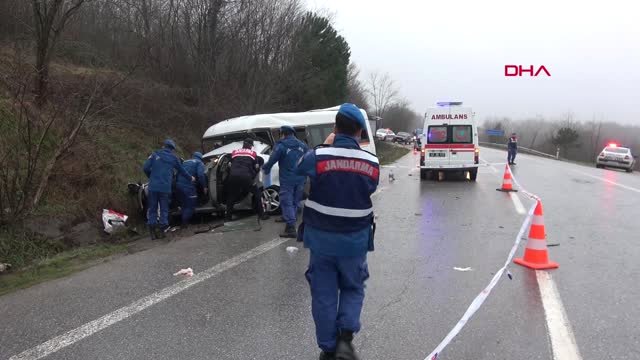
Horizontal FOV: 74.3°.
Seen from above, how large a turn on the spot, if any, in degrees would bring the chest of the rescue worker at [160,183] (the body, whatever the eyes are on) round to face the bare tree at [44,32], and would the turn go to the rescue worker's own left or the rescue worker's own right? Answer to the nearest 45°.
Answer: approximately 90° to the rescue worker's own left

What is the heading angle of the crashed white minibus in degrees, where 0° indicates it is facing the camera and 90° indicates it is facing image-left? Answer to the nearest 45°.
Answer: approximately 45°

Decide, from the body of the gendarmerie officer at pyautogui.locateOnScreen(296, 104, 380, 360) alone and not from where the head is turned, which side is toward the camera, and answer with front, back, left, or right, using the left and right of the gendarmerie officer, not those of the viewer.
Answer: back

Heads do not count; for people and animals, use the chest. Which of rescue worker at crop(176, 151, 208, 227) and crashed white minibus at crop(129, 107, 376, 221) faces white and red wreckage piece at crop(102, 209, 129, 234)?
the crashed white minibus

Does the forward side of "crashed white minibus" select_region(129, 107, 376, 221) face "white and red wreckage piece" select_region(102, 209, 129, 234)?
yes

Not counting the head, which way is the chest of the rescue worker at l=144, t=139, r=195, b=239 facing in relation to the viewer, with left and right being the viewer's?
facing away from the viewer and to the right of the viewer

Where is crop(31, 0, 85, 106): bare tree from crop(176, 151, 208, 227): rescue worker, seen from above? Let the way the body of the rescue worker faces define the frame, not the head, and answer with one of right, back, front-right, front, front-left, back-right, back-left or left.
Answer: left

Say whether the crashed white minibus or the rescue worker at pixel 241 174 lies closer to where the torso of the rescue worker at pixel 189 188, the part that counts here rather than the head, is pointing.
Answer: the crashed white minibus

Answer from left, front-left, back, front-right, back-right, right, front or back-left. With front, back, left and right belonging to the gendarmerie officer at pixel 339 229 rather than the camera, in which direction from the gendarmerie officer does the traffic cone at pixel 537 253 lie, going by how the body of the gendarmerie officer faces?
front-right
